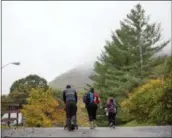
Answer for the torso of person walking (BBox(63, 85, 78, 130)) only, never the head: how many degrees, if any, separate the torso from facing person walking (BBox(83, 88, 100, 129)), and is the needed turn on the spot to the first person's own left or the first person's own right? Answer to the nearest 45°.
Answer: approximately 45° to the first person's own right

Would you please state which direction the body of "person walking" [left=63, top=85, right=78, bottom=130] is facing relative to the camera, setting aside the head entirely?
away from the camera

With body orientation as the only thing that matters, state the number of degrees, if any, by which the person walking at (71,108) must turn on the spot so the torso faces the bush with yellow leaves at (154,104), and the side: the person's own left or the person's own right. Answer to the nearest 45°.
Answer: approximately 45° to the person's own right
